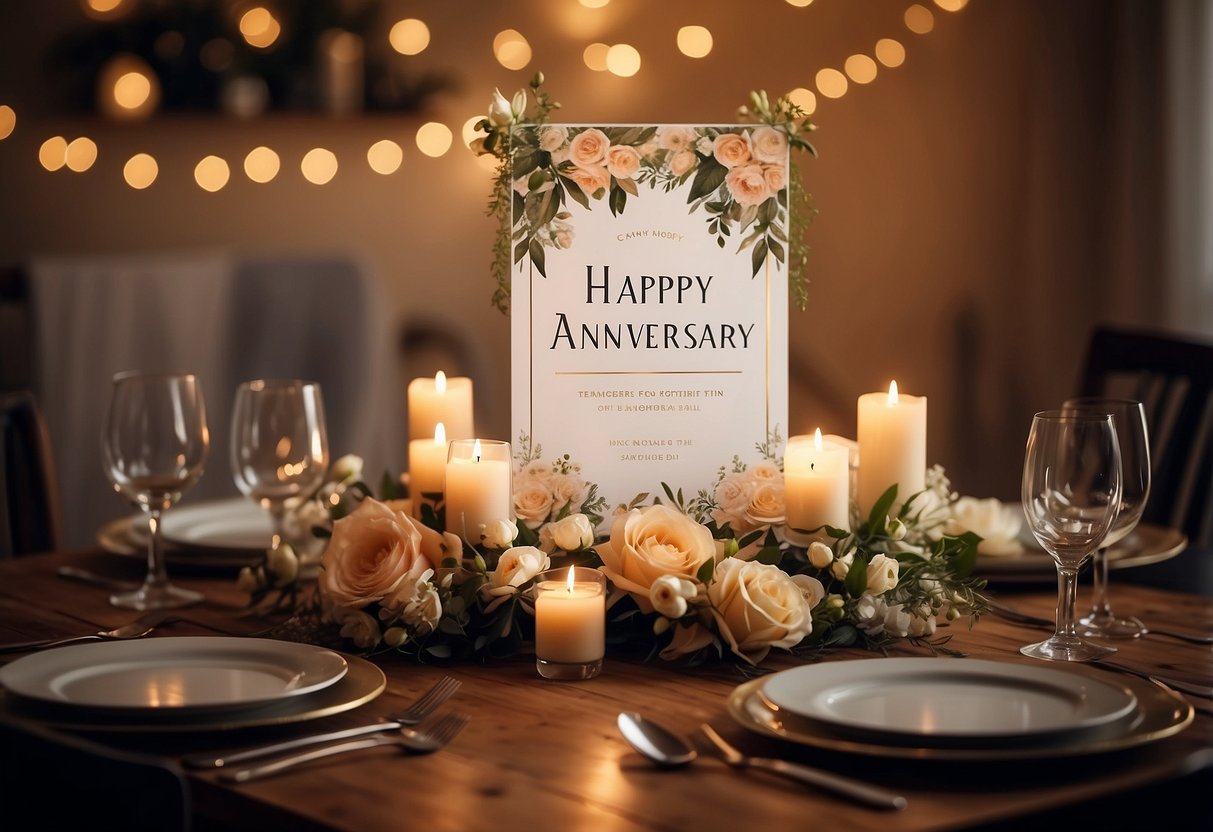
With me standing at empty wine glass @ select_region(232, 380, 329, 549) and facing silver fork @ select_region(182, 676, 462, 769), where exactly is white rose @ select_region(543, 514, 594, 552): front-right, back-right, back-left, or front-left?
front-left

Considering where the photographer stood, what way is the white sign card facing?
facing the viewer

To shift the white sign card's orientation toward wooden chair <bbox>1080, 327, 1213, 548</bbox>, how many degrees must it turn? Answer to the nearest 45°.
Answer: approximately 135° to its left

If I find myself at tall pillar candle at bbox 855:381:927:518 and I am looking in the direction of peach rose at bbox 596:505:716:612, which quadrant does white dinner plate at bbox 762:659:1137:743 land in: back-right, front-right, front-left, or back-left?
front-left

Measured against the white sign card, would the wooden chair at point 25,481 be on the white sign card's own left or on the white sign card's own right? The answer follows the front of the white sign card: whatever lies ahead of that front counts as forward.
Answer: on the white sign card's own right

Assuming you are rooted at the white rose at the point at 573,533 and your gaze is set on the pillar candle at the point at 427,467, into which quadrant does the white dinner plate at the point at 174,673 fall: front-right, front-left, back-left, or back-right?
front-left
